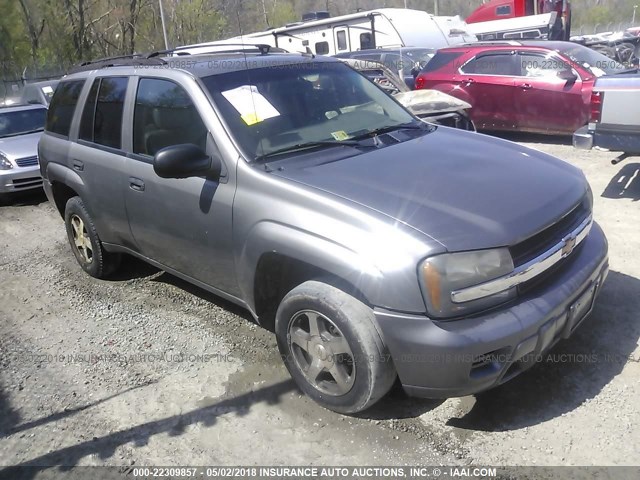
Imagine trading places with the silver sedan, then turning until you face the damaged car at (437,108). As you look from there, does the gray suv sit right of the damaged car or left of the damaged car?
right

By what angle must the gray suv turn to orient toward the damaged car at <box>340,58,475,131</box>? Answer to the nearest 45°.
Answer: approximately 135° to its left

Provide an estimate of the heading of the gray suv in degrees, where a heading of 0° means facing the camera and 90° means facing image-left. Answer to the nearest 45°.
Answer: approximately 315°

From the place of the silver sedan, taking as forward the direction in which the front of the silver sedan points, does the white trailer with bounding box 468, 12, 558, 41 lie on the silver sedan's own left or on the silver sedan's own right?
on the silver sedan's own left

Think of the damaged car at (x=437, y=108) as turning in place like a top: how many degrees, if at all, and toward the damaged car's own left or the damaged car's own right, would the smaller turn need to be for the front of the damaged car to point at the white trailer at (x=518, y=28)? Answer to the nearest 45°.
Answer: approximately 135° to the damaged car's own left

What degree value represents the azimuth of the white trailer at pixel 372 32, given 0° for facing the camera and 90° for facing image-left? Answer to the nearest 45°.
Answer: approximately 315°

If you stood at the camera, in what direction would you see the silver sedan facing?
facing the viewer and to the right of the viewer
